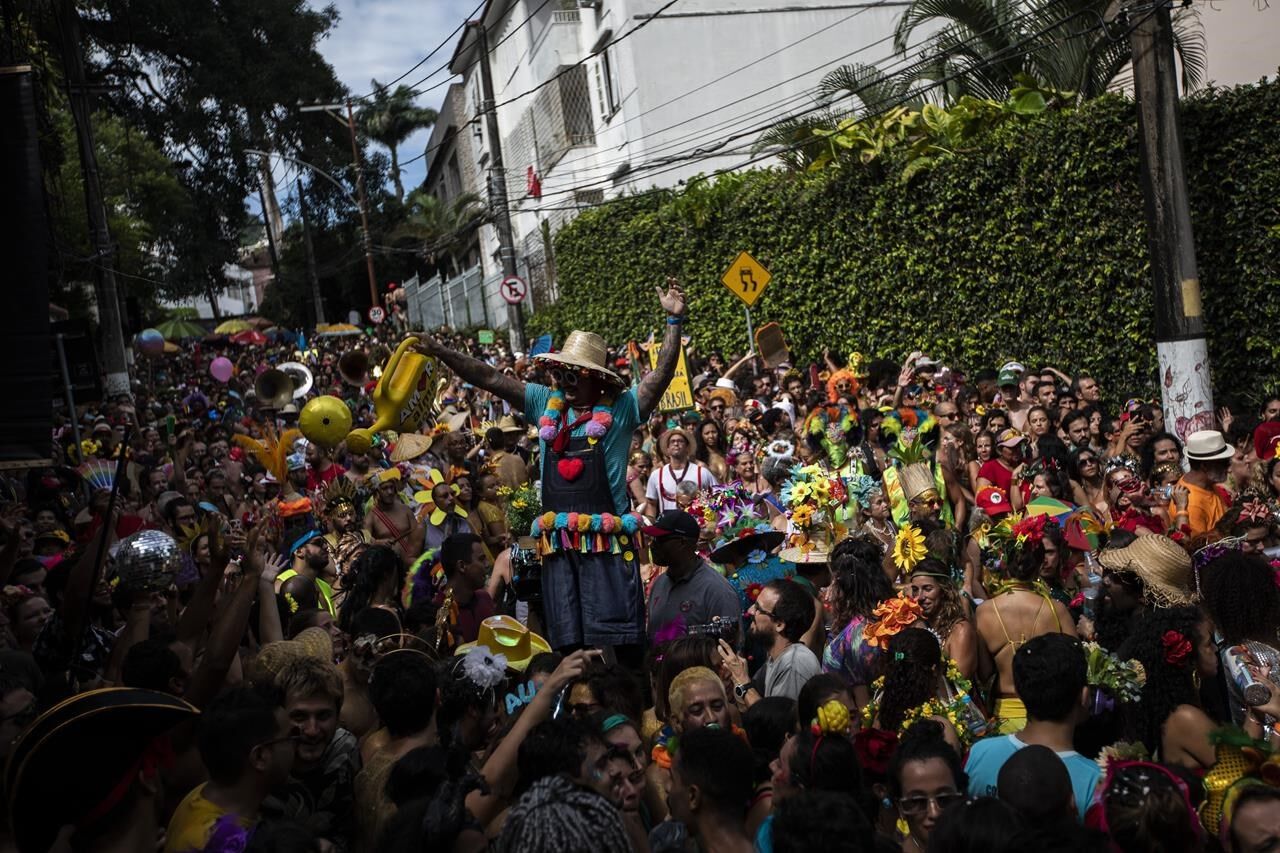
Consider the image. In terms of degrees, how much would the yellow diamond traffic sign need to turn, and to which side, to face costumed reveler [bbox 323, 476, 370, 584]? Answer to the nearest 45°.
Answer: approximately 45° to its right

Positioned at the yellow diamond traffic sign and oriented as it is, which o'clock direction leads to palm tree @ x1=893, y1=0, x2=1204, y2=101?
The palm tree is roughly at 8 o'clock from the yellow diamond traffic sign.

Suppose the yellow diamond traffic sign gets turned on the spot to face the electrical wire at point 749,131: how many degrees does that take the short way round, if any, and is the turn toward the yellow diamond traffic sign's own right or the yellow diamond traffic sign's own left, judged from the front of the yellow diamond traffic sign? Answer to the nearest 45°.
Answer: approximately 180°

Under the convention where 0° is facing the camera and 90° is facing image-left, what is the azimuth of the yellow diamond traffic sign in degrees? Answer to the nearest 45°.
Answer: approximately 0°

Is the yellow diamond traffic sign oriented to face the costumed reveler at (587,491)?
yes

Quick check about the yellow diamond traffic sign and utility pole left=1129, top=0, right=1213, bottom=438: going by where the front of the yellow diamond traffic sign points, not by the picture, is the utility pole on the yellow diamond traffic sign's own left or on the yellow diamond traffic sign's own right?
on the yellow diamond traffic sign's own left

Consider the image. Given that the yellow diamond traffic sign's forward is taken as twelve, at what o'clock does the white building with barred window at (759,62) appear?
The white building with barred window is roughly at 6 o'clock from the yellow diamond traffic sign.

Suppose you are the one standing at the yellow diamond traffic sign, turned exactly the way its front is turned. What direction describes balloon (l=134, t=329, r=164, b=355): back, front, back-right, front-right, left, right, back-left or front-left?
back-right

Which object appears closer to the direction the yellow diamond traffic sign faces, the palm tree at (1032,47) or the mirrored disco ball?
the mirrored disco ball

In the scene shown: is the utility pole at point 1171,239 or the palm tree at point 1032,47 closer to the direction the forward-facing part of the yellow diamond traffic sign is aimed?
the utility pole
